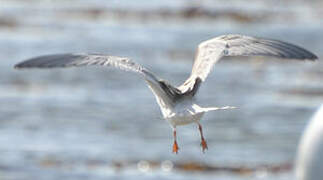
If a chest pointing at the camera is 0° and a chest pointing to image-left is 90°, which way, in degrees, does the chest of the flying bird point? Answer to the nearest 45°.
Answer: approximately 135°

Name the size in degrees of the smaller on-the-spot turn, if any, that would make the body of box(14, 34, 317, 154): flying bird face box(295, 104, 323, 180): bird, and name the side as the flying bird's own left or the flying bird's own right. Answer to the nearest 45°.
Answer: approximately 90° to the flying bird's own right
